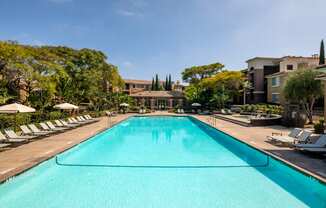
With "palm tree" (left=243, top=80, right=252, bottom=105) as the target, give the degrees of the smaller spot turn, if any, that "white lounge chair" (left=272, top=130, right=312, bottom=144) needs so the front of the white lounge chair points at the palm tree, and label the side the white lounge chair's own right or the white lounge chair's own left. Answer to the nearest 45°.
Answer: approximately 90° to the white lounge chair's own right

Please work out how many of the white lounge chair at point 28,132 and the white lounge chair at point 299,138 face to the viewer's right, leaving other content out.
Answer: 1

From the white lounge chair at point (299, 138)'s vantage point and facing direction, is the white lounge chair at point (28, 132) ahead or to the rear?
ahead

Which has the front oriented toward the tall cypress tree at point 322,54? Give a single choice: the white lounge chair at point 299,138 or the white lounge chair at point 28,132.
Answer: the white lounge chair at point 28,132

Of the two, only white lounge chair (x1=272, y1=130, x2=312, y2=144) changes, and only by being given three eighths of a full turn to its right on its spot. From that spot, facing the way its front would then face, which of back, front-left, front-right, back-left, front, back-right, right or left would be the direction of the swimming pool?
back

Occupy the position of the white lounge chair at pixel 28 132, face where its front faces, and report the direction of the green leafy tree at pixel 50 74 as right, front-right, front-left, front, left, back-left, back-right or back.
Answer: left

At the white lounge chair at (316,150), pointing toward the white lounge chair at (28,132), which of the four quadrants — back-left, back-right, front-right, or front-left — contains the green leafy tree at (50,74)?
front-right

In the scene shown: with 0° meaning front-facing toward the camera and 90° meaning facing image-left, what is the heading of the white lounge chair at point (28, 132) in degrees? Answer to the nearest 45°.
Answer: approximately 270°

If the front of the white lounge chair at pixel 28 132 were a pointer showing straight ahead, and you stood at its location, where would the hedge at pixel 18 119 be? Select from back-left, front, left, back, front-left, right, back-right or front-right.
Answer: left

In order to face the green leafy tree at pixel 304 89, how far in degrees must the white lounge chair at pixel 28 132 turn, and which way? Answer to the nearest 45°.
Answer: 0° — it already faces it

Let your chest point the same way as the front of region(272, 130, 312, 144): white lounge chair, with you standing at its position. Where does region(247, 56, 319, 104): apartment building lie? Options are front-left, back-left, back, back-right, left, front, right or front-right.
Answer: right

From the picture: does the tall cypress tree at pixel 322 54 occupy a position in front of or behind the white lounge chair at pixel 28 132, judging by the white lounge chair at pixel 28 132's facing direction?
in front

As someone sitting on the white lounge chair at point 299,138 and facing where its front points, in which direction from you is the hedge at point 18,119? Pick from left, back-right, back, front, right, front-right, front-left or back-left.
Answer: front

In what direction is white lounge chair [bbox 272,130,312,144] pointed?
to the viewer's left

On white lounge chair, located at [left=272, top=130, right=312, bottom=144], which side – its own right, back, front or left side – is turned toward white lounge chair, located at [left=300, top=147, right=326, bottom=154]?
left

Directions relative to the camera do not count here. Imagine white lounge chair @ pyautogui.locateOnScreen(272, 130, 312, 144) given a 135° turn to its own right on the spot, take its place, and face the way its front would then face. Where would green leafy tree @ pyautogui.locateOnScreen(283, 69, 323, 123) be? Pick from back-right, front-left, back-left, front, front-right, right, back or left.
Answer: front-left
